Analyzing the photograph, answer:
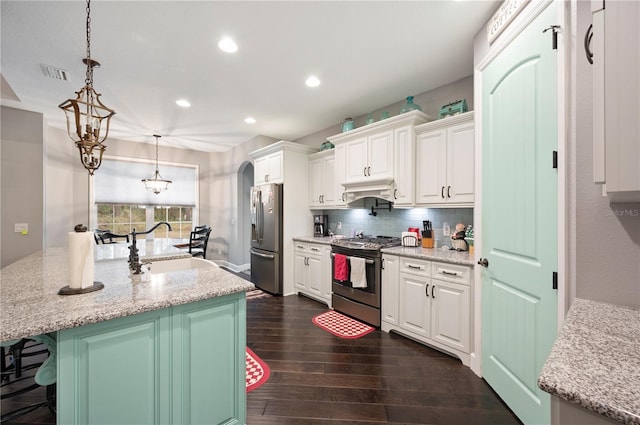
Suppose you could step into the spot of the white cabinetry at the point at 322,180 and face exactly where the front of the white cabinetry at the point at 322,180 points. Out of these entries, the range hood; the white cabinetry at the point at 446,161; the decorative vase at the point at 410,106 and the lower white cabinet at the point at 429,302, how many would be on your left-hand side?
4

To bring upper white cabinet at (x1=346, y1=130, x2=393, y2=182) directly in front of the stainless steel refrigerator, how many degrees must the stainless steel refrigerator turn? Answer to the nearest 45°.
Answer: approximately 90° to its left

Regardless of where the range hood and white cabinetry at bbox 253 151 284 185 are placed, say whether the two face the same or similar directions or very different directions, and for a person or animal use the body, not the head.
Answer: same or similar directions

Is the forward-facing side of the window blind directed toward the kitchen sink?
yes

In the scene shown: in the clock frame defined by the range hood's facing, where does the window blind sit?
The window blind is roughly at 2 o'clock from the range hood.

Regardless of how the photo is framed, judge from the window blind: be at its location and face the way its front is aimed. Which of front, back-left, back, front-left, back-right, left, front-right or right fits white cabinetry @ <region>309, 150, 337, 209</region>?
front-left

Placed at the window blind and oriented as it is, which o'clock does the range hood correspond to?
The range hood is roughly at 11 o'clock from the window blind.

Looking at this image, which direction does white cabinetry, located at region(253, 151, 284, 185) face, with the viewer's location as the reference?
facing the viewer and to the left of the viewer

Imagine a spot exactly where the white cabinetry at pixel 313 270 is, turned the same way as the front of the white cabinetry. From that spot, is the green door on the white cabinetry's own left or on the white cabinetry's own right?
on the white cabinetry's own left

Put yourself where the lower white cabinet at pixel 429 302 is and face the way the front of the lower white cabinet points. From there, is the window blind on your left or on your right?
on your right

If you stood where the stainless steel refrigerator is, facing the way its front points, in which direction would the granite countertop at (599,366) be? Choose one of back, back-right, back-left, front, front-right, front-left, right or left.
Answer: front-left

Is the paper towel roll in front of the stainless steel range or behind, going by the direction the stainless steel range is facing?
in front

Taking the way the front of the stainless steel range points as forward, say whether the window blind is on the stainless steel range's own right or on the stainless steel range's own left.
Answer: on the stainless steel range's own right

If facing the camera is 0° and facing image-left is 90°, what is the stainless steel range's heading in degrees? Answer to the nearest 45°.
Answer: approximately 45°
